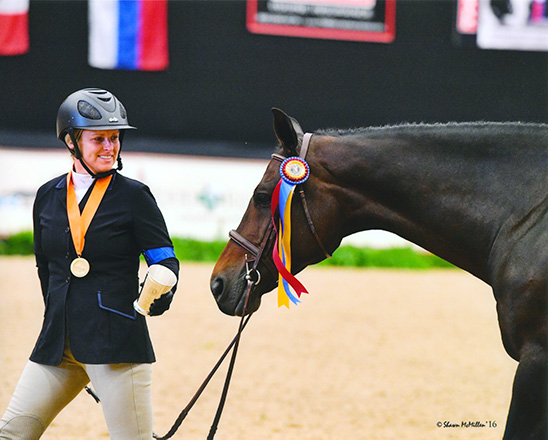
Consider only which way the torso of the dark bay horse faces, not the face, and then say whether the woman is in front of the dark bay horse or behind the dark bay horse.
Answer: in front

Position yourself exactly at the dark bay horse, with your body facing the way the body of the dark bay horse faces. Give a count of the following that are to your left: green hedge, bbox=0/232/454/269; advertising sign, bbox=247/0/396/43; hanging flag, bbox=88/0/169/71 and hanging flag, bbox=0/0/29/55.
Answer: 0

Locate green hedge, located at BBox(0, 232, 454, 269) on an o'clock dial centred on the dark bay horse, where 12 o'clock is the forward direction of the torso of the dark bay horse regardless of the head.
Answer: The green hedge is roughly at 3 o'clock from the dark bay horse.

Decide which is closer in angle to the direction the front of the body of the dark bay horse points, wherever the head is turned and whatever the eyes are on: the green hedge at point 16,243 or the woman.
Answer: the woman

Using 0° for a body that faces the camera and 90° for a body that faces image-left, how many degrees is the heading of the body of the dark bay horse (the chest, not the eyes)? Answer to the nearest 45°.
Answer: approximately 90°

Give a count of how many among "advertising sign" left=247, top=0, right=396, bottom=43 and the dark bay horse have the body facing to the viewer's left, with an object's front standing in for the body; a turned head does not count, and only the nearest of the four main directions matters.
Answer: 1

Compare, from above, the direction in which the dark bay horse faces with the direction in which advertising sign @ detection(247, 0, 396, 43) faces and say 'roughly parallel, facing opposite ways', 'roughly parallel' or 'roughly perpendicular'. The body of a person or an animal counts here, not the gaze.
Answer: roughly perpendicular

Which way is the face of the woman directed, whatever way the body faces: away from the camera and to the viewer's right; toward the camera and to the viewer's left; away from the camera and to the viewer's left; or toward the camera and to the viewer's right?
toward the camera and to the viewer's right

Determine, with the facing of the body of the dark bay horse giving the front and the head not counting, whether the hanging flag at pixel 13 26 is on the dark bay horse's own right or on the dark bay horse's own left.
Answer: on the dark bay horse's own right

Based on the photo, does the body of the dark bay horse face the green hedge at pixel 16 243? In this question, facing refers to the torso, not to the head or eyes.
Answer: no

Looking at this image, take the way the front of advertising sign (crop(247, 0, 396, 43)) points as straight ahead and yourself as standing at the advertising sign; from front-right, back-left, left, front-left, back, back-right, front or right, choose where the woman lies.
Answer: front

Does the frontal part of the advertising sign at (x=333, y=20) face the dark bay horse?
yes

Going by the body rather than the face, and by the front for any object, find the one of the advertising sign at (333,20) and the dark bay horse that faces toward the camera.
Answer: the advertising sign

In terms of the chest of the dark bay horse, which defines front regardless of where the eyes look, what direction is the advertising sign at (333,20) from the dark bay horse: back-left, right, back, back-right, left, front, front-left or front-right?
right

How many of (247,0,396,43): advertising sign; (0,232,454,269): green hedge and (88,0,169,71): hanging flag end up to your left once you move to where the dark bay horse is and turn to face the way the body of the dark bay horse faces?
0
